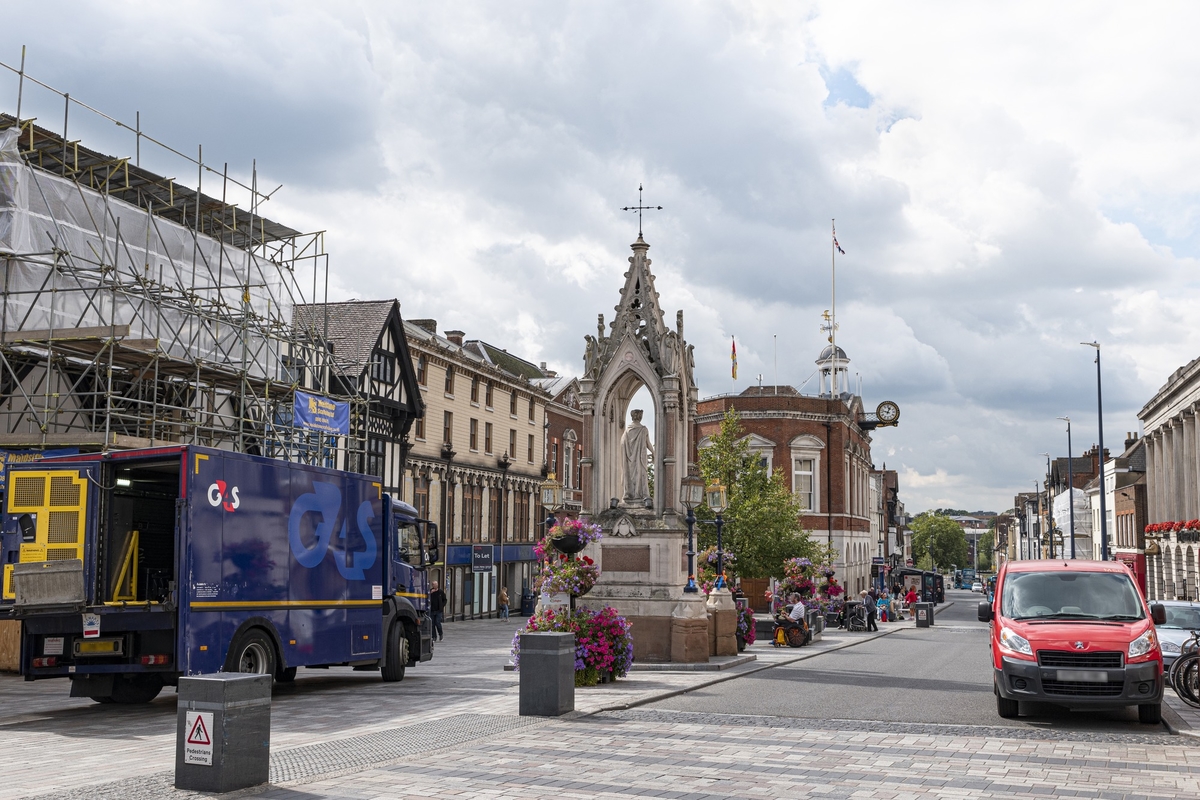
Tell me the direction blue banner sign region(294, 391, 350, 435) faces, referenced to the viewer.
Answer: facing the viewer and to the right of the viewer

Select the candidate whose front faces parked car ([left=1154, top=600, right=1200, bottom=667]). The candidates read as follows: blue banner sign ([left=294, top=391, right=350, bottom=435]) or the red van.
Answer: the blue banner sign

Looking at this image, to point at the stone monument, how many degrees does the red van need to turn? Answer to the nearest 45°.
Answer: approximately 135° to its right

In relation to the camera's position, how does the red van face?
facing the viewer

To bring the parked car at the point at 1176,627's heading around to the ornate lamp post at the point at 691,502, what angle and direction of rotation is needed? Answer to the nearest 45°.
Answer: approximately 90° to its right

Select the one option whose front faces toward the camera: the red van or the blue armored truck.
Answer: the red van

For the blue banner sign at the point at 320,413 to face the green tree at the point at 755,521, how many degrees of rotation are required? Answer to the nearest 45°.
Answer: approximately 90° to its left

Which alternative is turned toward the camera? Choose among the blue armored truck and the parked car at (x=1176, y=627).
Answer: the parked car

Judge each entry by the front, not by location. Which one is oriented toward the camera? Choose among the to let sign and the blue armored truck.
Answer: the to let sign

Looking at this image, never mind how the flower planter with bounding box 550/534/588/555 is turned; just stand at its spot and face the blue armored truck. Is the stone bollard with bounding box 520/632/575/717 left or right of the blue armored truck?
left

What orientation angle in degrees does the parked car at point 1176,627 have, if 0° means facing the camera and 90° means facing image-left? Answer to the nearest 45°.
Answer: approximately 0°

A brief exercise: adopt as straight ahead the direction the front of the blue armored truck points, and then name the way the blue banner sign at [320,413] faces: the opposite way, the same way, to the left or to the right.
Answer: to the right

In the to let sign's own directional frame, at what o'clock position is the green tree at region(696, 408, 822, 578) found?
The green tree is roughly at 10 o'clock from the to let sign.

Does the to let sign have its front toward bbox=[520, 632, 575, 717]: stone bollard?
yes

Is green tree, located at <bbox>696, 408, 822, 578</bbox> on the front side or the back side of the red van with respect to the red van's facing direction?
on the back side

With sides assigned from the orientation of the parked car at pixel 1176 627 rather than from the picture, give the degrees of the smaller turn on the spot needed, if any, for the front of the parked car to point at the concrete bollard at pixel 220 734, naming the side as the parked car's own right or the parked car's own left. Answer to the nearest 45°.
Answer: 0° — it already faces it
